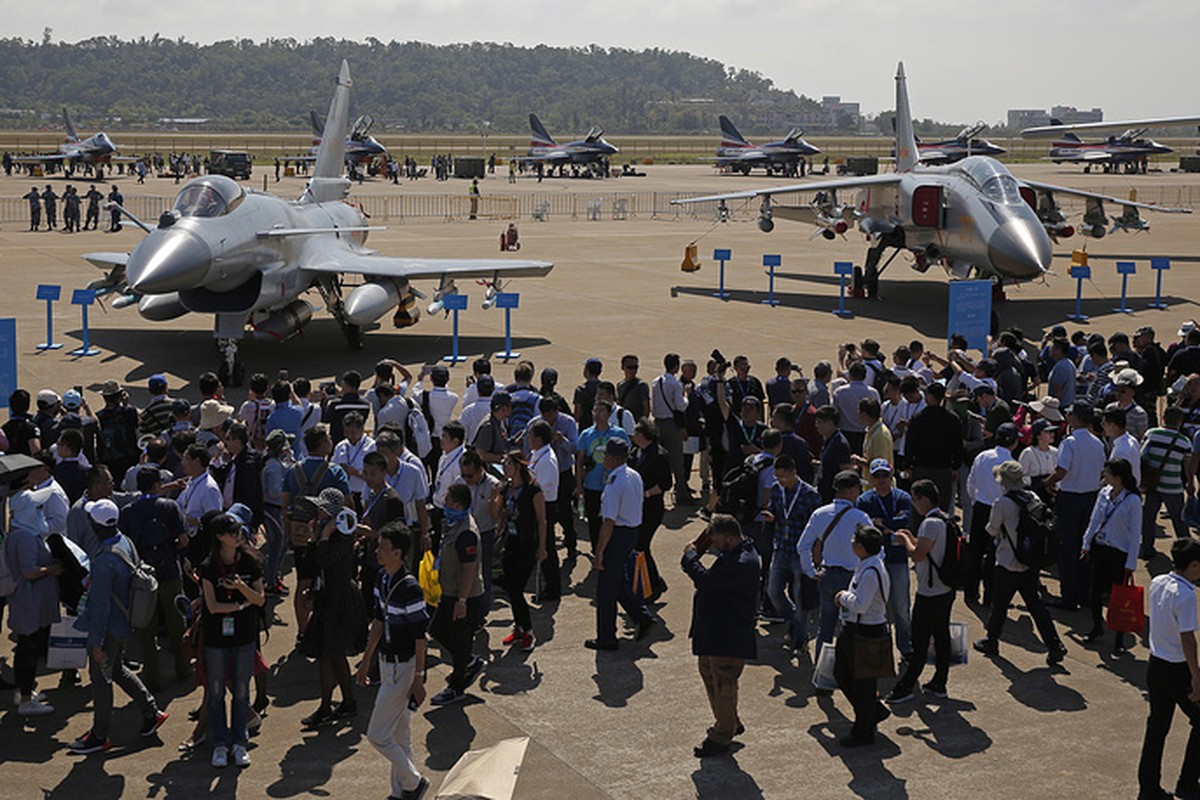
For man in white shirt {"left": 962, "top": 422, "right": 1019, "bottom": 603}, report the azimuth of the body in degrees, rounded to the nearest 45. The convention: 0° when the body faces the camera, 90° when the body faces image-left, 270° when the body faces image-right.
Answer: approximately 225°

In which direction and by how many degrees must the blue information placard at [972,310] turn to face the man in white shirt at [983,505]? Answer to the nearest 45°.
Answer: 0° — it already faces them

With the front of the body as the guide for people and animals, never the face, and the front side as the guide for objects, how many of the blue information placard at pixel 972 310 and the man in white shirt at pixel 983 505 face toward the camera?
1

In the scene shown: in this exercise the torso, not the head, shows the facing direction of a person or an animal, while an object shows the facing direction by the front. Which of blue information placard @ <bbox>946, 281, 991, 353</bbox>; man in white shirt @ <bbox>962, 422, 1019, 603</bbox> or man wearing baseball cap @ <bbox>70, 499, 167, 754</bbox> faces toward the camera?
the blue information placard

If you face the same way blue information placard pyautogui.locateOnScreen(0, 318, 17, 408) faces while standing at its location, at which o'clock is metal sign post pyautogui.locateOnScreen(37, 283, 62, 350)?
The metal sign post is roughly at 6 o'clock from the blue information placard.

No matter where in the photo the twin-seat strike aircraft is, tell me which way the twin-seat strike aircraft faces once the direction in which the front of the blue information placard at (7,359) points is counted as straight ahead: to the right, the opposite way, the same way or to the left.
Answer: the same way

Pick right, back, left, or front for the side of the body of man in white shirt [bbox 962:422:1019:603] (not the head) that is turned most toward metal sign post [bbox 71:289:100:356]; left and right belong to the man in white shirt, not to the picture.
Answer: left

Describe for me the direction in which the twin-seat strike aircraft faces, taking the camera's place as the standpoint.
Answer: facing the viewer and to the right of the viewer

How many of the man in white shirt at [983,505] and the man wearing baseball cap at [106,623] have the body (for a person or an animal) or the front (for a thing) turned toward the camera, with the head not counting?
0

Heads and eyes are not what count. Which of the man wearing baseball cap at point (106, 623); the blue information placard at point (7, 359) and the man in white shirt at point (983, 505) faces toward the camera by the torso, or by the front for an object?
the blue information placard

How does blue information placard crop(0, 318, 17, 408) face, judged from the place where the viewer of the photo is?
facing the viewer

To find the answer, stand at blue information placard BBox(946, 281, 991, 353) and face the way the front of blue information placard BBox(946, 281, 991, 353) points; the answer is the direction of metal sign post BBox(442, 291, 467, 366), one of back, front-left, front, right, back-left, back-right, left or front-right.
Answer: right

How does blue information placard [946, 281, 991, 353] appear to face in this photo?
toward the camera

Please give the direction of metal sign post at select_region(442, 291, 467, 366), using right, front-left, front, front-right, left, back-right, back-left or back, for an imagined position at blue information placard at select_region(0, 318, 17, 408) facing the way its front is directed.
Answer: back-left

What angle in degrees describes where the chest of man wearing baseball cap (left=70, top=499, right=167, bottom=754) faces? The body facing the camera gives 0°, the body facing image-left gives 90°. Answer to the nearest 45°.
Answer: approximately 90°

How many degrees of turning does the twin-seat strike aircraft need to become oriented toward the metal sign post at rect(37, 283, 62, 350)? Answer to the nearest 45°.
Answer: approximately 90° to its right
